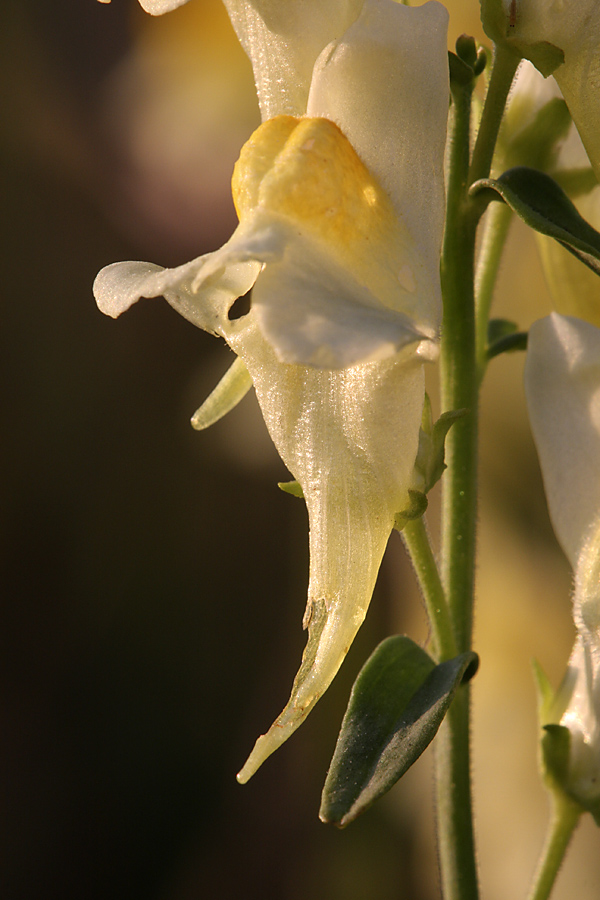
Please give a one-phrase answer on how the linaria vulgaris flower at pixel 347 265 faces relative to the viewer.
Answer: facing the viewer and to the left of the viewer
